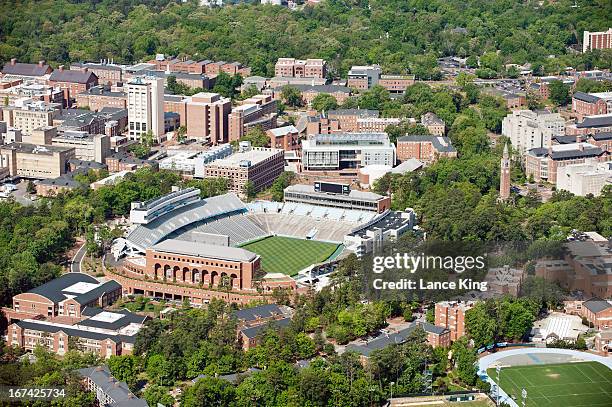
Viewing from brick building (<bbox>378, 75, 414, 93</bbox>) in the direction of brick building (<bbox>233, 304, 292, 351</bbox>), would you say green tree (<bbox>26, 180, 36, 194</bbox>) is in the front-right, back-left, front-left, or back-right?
front-right

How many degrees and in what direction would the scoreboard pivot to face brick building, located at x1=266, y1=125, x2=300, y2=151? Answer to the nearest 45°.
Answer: approximately 180°

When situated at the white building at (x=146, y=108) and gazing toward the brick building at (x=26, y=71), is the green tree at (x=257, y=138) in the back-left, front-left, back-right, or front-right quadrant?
back-right

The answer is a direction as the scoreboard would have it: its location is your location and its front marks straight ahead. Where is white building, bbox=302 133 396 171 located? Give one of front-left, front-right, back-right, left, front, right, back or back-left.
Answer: back

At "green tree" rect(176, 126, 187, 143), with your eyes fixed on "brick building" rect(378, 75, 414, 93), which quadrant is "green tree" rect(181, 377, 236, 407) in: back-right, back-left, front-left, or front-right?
back-right

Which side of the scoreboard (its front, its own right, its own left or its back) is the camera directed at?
front

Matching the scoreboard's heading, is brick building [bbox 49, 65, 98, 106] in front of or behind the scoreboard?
behind

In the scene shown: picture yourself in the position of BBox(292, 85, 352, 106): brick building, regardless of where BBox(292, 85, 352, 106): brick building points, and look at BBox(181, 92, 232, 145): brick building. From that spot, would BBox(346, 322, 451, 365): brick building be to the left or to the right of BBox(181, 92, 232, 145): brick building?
left

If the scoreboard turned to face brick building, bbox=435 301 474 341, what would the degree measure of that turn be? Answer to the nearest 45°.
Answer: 0° — it already faces it

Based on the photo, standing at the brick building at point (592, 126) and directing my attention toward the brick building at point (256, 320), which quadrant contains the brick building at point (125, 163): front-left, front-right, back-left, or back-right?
front-right

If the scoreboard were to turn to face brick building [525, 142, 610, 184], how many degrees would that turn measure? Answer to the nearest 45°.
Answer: approximately 135° to its left

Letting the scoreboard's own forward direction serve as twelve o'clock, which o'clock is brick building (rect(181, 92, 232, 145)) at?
The brick building is roughly at 5 o'clock from the scoreboard.

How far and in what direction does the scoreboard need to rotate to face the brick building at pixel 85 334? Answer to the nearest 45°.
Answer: approximately 45° to its right

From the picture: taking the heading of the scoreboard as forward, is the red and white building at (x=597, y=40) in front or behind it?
behind

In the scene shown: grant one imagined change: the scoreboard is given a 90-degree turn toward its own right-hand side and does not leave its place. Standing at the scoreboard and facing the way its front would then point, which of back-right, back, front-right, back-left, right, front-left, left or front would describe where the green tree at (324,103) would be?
right

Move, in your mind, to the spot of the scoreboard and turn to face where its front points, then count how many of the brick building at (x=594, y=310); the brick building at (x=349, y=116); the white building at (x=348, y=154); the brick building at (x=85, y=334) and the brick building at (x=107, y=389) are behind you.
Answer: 2

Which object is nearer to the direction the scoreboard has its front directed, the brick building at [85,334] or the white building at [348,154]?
the brick building

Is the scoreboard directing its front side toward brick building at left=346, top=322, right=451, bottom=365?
yes

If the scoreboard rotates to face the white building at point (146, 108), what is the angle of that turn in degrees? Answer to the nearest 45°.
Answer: approximately 135° to its right
